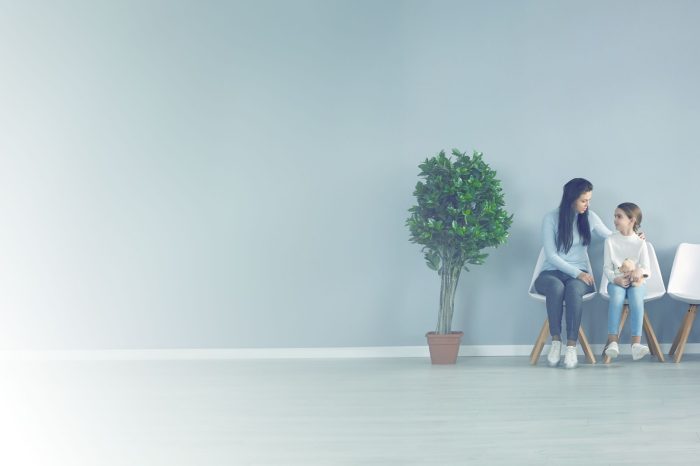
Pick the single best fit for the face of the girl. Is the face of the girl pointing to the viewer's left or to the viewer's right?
to the viewer's left

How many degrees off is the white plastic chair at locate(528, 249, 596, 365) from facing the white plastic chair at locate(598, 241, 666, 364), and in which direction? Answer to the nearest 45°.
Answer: approximately 135° to its left

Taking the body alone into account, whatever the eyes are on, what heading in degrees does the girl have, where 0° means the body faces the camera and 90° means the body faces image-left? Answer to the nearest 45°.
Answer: approximately 0°

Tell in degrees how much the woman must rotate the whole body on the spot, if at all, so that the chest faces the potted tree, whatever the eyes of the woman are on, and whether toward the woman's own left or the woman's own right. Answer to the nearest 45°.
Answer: approximately 90° to the woman's own right

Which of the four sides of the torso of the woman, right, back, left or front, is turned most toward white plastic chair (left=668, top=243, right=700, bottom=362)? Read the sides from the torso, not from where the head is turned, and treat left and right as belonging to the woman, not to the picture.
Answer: left

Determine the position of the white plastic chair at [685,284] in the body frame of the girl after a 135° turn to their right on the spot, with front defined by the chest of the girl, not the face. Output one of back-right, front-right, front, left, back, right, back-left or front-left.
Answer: right

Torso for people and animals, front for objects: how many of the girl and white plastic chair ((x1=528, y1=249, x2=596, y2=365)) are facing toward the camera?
2

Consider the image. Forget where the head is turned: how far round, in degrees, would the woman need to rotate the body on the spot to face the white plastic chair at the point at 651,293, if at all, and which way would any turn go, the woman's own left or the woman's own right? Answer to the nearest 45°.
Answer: approximately 135° to the woman's own left
